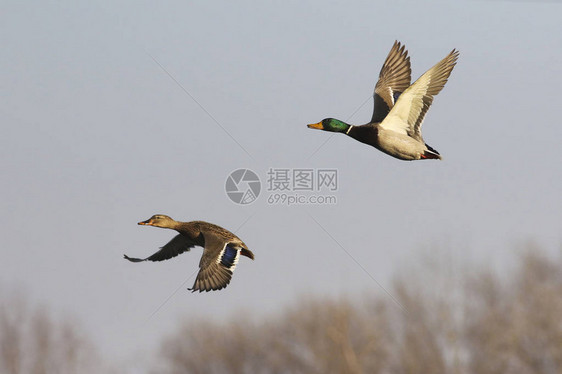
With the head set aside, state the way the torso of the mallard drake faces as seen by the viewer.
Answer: to the viewer's left

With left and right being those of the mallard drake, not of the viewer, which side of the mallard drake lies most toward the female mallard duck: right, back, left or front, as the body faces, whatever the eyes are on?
front
